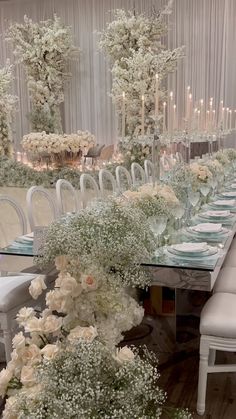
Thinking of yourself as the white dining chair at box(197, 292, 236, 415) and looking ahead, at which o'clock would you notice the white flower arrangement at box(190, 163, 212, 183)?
The white flower arrangement is roughly at 3 o'clock from the white dining chair.

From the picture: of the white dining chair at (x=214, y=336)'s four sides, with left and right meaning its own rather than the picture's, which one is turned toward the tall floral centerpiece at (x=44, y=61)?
right

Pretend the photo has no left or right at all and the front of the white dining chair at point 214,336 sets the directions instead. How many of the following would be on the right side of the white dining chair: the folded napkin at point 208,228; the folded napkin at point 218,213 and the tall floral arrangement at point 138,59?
3

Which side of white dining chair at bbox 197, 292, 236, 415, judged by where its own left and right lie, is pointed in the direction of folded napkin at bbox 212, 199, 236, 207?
right

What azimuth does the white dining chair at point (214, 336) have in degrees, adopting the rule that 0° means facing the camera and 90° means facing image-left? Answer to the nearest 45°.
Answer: approximately 90°

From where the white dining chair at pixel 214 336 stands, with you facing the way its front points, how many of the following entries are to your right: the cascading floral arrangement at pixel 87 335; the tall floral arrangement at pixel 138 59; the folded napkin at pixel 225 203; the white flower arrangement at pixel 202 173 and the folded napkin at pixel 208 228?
4

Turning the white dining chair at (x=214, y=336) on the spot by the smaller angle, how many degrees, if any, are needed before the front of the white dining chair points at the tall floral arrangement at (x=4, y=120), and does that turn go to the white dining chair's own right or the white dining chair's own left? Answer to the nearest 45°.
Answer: approximately 45° to the white dining chair's own right

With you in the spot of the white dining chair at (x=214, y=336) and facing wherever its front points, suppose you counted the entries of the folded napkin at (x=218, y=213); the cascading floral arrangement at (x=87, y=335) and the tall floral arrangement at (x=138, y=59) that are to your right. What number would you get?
2

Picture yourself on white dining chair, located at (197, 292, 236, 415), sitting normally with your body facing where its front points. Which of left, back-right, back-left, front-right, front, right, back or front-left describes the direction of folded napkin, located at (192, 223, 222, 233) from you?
right

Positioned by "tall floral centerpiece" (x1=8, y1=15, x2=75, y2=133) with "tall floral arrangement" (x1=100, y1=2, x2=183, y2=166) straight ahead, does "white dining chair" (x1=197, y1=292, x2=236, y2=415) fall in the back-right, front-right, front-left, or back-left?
front-right

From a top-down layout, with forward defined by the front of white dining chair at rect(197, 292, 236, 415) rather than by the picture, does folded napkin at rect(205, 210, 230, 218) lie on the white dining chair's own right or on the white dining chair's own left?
on the white dining chair's own right

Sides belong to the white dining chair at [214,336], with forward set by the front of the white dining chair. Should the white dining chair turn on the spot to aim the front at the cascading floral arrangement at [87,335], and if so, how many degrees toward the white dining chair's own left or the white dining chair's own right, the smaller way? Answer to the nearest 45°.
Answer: approximately 45° to the white dining chair's own left

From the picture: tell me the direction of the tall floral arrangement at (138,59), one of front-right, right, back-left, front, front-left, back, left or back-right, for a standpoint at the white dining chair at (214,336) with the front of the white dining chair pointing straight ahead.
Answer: right
